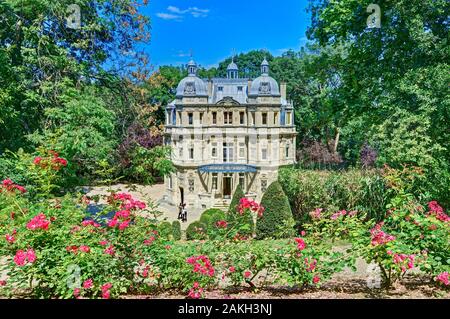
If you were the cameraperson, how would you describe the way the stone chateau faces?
facing the viewer

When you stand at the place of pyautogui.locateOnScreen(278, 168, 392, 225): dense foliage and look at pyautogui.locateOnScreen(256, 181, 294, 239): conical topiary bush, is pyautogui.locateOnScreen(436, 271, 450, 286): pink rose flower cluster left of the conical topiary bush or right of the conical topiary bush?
left

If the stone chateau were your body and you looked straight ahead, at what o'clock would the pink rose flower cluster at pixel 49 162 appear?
The pink rose flower cluster is roughly at 12 o'clock from the stone chateau.

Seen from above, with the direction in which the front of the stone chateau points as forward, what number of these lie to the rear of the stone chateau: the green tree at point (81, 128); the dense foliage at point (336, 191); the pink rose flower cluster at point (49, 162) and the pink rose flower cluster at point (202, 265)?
0

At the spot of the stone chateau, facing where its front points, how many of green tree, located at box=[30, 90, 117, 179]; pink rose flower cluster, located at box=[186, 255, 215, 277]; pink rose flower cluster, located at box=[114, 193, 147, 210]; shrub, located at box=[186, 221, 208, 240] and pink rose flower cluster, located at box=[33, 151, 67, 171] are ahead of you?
5

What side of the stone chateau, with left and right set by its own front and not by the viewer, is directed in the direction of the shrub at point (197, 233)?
front

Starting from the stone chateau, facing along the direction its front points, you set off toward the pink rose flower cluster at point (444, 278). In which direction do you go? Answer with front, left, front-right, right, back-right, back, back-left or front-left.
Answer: front

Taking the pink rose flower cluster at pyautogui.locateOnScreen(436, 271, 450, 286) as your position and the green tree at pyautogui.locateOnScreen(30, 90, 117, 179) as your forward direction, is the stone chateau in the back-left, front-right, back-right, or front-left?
front-right

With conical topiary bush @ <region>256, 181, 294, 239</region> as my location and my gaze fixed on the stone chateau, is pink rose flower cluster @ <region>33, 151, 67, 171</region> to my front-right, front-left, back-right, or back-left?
back-left

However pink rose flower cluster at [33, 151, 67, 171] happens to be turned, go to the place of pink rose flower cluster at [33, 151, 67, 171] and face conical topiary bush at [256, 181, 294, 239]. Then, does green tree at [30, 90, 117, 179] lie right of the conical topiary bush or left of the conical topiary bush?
left

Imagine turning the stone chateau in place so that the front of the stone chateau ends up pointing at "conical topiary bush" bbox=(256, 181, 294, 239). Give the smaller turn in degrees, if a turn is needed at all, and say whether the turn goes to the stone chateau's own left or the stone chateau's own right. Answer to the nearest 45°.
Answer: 0° — it already faces it

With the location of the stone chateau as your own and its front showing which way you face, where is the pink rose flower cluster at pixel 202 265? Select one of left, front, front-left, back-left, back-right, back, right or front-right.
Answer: front
